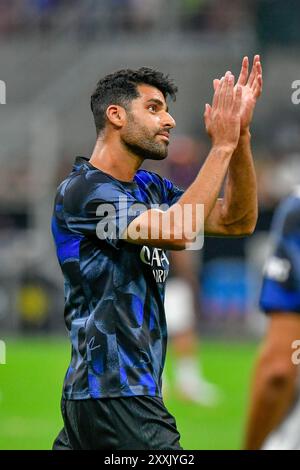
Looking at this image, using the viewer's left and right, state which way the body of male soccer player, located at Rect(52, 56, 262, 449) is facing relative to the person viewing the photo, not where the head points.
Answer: facing to the right of the viewer
